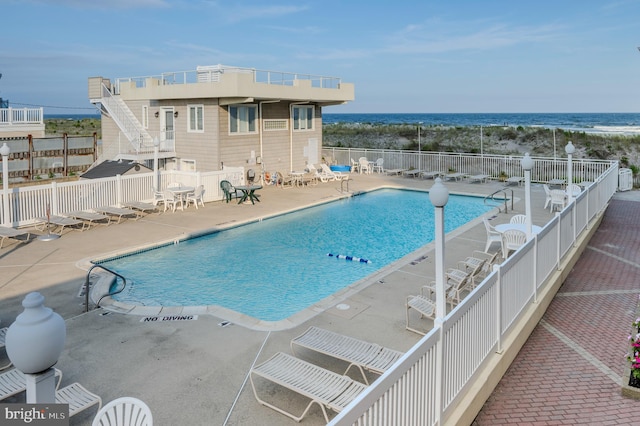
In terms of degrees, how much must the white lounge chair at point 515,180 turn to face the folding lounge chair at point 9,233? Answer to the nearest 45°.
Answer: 0° — it already faces it

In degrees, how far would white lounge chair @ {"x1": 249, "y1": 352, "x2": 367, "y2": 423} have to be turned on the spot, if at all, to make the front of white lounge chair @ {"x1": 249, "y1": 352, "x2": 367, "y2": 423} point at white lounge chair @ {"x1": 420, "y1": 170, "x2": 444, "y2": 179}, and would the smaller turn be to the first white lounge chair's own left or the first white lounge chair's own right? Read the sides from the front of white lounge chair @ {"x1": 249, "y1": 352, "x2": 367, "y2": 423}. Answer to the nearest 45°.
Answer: approximately 45° to the first white lounge chair's own right

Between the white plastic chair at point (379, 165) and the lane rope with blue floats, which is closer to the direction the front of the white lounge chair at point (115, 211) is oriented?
the lane rope with blue floats

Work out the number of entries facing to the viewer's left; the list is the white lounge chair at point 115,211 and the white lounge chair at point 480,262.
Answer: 1

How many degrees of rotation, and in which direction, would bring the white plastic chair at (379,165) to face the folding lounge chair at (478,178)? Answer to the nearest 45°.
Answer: approximately 90° to its left

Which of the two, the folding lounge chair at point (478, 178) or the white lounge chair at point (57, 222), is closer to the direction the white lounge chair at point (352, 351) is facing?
the white lounge chair

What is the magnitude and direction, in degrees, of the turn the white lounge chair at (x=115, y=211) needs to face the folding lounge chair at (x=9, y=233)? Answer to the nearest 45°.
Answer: approximately 90° to its right

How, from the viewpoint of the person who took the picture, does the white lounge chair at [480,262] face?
facing to the left of the viewer

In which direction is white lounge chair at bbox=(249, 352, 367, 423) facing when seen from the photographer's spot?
facing away from the viewer and to the left of the viewer
